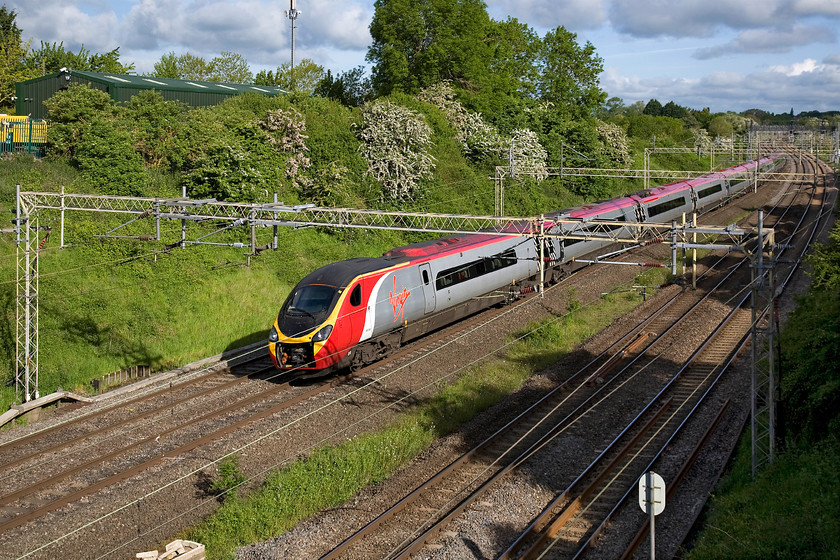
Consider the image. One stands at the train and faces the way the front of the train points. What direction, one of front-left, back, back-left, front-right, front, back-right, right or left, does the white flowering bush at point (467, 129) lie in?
back-right

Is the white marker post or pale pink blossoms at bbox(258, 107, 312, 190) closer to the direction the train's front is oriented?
the white marker post

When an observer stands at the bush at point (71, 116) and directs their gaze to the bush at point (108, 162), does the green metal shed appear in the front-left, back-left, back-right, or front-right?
back-left

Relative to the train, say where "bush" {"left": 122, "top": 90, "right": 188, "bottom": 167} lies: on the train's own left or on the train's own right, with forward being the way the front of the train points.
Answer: on the train's own right

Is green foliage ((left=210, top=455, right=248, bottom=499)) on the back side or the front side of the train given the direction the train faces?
on the front side

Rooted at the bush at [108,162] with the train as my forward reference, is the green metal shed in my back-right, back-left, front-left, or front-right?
back-left

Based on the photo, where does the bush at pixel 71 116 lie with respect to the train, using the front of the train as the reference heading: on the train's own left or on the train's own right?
on the train's own right

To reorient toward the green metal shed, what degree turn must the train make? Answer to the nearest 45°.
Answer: approximately 90° to its right

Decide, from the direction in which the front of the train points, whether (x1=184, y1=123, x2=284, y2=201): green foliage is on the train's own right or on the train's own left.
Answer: on the train's own right

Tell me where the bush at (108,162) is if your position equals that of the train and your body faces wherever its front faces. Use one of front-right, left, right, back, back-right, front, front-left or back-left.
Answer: right

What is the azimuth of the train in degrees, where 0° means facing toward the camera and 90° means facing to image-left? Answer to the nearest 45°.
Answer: approximately 45°
